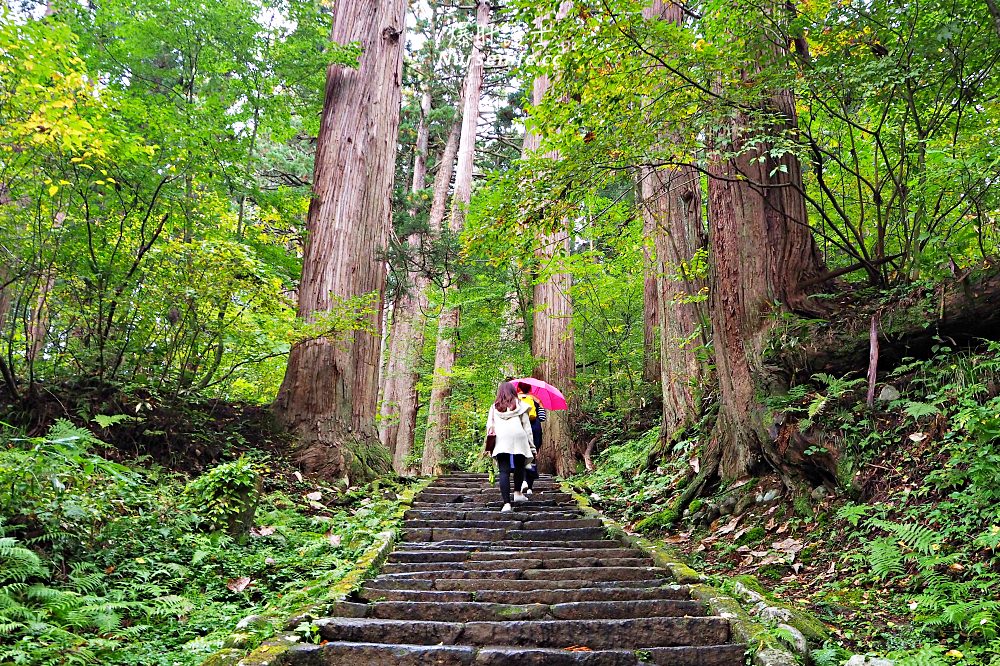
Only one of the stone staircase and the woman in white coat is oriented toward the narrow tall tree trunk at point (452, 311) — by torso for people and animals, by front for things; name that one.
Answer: the woman in white coat

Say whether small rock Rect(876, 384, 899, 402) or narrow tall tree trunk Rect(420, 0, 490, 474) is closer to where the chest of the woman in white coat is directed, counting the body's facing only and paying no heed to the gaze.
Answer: the narrow tall tree trunk

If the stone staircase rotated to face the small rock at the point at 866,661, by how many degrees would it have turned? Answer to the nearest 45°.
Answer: approximately 45° to its left

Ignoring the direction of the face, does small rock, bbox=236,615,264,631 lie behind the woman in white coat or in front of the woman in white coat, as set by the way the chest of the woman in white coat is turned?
behind

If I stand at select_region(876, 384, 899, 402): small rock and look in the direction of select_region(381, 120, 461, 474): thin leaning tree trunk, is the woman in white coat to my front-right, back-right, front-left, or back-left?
front-left

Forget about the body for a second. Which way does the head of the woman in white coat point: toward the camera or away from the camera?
away from the camera

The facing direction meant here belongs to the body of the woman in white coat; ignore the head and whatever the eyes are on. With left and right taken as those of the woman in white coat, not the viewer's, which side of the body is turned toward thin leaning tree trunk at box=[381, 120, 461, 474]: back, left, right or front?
front

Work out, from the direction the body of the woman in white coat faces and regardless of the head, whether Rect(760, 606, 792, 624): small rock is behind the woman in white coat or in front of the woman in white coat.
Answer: behind

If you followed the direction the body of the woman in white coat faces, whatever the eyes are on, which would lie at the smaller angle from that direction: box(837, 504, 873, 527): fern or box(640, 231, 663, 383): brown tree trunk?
the brown tree trunk

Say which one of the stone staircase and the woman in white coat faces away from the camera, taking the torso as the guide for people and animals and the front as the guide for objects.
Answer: the woman in white coat

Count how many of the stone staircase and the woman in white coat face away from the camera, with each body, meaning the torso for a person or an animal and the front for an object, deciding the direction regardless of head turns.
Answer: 1

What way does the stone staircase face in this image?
toward the camera

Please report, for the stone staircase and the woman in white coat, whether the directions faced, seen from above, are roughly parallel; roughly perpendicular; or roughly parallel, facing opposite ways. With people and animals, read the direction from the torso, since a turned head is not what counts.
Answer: roughly parallel, facing opposite ways

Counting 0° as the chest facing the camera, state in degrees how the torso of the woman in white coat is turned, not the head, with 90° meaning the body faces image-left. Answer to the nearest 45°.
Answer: approximately 180°
